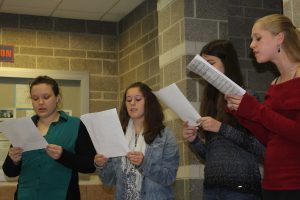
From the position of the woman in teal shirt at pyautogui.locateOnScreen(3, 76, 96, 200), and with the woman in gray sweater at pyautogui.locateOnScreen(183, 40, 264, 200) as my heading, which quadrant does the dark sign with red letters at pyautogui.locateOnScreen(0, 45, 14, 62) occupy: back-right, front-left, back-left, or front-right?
back-left

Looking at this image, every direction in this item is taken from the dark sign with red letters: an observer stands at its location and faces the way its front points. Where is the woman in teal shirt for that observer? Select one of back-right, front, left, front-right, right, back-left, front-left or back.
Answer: front

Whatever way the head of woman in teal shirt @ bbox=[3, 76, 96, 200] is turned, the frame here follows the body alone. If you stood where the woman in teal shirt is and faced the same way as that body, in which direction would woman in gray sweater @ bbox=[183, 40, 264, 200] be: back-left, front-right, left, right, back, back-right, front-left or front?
left

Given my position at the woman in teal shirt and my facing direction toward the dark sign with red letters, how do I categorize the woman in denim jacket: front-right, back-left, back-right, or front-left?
back-right

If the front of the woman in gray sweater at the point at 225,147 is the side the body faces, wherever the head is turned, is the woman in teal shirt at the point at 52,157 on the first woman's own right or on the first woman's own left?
on the first woman's own right

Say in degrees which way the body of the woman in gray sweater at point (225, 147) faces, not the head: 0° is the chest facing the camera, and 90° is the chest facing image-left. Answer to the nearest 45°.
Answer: approximately 45°

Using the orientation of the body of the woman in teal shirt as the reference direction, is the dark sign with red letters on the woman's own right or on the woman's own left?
on the woman's own right

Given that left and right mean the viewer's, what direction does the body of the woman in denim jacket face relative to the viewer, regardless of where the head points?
facing the viewer and to the left of the viewer

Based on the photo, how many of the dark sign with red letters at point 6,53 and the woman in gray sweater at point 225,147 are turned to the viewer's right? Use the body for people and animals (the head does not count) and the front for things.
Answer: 0

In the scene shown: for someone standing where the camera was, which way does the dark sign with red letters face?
facing the viewer
